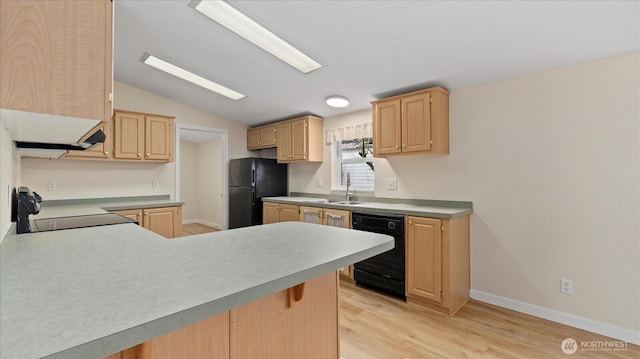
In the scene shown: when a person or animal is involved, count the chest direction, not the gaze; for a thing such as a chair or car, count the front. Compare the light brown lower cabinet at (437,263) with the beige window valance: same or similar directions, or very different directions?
same or similar directions

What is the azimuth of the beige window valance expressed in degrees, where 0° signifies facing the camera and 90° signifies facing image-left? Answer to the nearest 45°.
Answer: approximately 45°

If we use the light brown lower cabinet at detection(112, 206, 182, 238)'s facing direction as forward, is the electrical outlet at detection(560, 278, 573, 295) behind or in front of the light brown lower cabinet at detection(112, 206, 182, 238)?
in front

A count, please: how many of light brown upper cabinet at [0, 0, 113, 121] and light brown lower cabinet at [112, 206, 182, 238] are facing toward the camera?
1

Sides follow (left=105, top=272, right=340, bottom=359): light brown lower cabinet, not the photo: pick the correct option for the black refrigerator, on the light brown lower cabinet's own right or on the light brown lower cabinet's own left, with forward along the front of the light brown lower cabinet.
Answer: on the light brown lower cabinet's own left

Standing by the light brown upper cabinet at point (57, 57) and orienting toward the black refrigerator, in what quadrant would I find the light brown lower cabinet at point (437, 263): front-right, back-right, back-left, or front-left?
front-right

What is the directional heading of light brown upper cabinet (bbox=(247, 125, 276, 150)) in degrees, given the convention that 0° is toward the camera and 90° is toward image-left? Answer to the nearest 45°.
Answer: approximately 45°

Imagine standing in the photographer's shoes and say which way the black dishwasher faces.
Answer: facing the viewer and to the left of the viewer

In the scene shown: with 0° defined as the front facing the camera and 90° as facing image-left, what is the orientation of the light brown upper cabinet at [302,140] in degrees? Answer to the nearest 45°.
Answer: approximately 45°

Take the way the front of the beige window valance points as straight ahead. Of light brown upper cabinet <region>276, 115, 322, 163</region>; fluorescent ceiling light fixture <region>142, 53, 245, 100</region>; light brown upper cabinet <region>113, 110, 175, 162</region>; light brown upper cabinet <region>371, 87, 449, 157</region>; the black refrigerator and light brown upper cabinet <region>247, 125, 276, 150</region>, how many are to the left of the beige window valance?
1

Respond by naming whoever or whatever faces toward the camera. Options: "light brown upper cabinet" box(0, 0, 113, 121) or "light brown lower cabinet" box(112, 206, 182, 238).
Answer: the light brown lower cabinet

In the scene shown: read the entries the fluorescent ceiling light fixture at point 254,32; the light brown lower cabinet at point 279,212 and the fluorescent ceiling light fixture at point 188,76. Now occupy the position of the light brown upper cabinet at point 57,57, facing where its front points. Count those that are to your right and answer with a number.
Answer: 0

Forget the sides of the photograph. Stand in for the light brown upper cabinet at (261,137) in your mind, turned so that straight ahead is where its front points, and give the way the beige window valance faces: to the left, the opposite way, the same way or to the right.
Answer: the same way

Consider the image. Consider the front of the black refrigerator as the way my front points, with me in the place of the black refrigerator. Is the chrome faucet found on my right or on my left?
on my left

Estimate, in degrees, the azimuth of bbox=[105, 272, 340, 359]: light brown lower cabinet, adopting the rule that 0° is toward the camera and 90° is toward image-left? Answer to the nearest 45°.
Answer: approximately 315°

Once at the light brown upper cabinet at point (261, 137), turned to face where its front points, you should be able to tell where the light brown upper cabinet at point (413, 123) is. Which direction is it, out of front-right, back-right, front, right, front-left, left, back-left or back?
left
